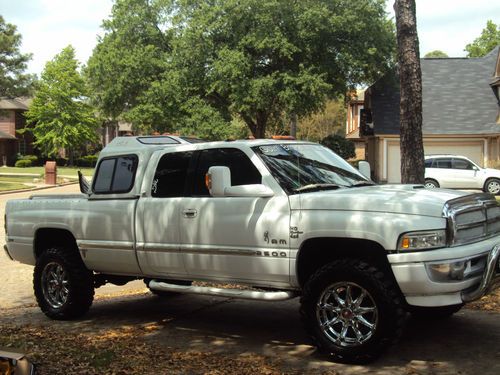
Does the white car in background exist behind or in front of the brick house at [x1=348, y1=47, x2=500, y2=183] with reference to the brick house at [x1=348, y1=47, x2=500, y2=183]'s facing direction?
in front

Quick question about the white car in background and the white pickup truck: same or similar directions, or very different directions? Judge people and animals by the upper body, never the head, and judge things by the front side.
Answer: same or similar directions

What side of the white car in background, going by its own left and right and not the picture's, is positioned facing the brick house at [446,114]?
left

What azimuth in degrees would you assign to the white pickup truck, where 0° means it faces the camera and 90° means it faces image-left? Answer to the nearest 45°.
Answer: approximately 315°

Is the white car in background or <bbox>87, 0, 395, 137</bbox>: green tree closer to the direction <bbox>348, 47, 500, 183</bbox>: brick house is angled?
the white car in background

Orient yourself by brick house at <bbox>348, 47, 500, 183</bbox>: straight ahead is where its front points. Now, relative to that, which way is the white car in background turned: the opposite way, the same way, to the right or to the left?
to the left

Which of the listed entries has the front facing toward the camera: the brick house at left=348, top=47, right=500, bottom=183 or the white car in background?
the brick house

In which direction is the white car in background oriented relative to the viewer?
to the viewer's right

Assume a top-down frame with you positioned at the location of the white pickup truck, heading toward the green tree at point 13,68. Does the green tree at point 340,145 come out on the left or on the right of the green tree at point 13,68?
right

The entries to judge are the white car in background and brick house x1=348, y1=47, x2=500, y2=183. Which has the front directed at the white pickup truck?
the brick house

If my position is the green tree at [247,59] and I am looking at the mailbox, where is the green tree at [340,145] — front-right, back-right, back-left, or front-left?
back-right

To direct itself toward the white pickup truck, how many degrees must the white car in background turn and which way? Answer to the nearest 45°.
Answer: approximately 90° to its right

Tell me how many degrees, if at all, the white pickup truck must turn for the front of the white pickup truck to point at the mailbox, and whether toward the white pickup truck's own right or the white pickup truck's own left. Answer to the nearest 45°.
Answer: approximately 135° to the white pickup truck's own left

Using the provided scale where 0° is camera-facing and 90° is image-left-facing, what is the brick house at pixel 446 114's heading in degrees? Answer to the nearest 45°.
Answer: approximately 0°

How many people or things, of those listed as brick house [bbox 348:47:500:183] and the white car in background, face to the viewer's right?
1

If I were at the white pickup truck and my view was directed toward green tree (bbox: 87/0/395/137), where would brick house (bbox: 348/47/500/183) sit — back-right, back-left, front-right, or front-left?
front-right

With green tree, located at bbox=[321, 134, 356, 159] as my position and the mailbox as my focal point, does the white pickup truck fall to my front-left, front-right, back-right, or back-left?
front-left
